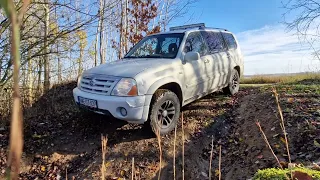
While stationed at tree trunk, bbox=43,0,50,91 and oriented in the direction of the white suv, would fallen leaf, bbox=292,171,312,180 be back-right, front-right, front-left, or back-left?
front-right

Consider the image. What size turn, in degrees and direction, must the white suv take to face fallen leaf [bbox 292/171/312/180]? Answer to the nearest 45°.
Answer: approximately 45° to its left

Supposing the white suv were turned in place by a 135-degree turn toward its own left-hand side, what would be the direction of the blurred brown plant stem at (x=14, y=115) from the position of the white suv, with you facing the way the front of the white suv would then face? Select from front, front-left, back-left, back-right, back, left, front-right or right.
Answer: right

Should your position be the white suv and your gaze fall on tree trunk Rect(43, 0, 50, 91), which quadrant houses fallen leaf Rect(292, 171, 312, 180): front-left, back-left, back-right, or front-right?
back-left

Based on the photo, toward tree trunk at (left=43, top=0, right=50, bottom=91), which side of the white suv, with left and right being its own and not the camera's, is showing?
right
